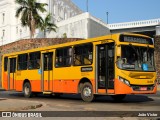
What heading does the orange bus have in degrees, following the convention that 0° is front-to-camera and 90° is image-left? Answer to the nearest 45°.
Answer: approximately 315°
